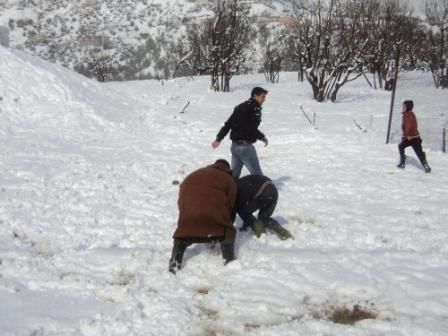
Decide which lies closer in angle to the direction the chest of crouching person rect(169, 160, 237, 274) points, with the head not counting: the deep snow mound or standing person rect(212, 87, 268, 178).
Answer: the standing person

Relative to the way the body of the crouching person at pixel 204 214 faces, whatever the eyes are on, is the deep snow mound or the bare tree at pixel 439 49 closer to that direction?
the bare tree

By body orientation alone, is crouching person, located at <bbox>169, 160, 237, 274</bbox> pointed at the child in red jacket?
yes

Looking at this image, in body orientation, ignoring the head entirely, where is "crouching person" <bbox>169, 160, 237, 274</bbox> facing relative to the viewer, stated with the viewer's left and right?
facing away from the viewer and to the right of the viewer

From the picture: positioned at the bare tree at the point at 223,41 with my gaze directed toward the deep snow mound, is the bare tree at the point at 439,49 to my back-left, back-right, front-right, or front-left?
back-left

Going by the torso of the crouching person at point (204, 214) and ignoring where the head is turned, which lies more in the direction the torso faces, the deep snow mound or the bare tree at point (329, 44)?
the bare tree

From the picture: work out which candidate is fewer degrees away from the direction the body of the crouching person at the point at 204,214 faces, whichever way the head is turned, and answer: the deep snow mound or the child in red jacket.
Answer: the child in red jacket

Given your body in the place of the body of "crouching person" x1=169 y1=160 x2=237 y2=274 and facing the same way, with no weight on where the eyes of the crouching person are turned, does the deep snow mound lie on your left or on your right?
on your left

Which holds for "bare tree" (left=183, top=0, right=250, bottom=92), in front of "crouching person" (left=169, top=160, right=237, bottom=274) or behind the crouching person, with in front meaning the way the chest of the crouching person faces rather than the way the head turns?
in front

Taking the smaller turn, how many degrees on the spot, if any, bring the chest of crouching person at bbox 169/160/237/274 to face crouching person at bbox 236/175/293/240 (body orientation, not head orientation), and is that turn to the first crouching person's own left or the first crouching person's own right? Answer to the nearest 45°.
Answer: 0° — they already face them

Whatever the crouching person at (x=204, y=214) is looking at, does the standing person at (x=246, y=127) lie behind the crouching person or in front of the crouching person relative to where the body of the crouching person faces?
in front
